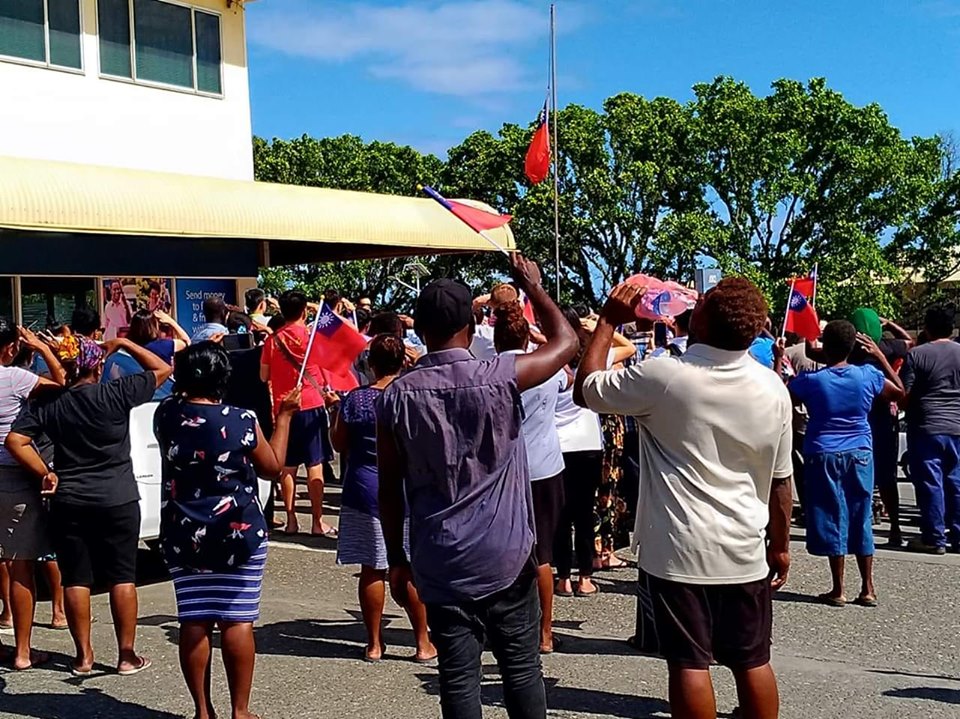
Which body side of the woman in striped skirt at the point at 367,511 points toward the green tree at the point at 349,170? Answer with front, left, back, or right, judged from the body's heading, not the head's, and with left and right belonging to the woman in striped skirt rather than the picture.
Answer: front

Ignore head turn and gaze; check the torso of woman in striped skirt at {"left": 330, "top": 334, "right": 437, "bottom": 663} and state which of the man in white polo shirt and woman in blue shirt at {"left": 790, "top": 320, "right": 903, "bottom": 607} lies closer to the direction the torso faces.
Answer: the woman in blue shirt

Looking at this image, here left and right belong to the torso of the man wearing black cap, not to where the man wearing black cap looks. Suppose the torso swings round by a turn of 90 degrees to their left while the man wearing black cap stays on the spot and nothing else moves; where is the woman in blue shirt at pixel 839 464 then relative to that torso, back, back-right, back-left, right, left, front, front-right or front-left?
back-right

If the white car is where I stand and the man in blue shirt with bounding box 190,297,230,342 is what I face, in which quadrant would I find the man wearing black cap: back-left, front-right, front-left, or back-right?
back-right

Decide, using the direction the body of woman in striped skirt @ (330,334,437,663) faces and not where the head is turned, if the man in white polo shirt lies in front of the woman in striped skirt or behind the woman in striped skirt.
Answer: behind

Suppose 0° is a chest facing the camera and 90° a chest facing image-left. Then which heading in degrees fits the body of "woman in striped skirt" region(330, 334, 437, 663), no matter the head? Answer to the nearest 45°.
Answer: approximately 180°

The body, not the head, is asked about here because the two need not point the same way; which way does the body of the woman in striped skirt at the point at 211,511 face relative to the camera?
away from the camera

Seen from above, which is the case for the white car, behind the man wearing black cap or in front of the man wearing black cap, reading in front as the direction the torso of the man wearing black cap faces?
in front

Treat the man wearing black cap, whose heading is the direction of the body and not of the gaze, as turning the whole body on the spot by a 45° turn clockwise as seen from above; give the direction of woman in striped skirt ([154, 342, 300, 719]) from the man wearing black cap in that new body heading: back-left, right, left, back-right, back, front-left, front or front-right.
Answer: left

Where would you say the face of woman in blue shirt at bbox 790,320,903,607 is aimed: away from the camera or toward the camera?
away from the camera

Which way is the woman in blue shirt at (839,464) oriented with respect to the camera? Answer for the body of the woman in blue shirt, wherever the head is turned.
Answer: away from the camera

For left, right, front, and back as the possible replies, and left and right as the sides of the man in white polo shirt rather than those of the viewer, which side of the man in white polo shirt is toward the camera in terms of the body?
back

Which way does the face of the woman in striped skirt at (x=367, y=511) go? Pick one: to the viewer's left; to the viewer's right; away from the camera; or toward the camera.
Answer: away from the camera

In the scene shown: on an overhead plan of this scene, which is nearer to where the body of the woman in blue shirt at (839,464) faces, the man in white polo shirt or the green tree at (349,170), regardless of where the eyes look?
the green tree

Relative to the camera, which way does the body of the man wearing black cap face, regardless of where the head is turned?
away from the camera

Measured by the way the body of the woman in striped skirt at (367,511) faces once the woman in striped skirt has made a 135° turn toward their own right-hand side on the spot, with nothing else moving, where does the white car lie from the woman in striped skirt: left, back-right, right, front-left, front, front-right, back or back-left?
back

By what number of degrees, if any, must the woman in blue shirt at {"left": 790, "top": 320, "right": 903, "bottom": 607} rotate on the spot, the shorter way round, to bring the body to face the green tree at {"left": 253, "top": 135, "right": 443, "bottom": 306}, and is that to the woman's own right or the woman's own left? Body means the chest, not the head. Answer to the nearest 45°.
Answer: approximately 45° to the woman's own left
